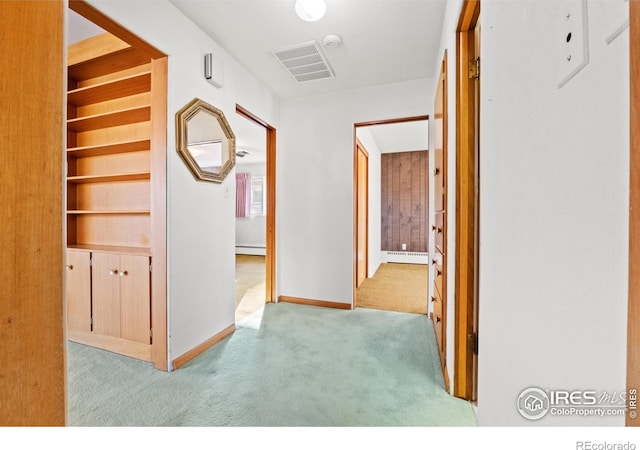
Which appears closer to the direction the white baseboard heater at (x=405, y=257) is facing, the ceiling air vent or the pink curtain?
the ceiling air vent

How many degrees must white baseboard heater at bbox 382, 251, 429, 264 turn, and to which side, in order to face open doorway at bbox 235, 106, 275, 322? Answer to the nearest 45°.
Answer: approximately 45° to its right

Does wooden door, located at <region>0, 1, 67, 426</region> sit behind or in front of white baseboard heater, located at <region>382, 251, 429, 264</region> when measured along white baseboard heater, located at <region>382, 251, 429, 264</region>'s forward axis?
in front

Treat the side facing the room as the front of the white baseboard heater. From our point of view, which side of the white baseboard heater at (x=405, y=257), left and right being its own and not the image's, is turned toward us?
front

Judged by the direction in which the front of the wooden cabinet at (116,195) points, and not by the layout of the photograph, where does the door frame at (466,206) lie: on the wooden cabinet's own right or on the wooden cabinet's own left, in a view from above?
on the wooden cabinet's own left

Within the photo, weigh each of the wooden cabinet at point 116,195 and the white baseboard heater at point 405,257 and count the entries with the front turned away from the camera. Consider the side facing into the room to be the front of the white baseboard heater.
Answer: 0

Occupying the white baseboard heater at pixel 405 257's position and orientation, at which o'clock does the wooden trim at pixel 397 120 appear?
The wooden trim is roughly at 12 o'clock from the white baseboard heater.

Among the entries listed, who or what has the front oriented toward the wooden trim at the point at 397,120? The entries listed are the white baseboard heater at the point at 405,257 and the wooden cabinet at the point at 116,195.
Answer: the white baseboard heater

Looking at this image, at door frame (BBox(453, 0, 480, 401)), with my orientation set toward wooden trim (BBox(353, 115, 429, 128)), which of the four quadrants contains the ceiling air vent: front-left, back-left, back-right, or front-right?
front-left
